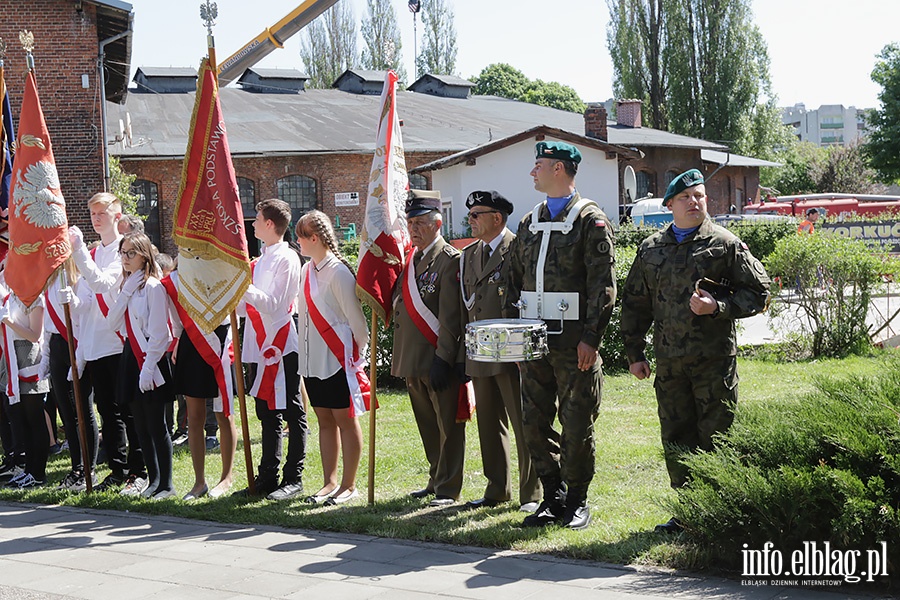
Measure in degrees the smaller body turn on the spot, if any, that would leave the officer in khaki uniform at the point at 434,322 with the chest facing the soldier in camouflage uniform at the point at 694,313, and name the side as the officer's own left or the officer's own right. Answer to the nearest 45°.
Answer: approximately 90° to the officer's own left

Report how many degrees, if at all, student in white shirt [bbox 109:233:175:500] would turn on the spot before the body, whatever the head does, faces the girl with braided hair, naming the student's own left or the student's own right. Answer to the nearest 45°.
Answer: approximately 90° to the student's own left

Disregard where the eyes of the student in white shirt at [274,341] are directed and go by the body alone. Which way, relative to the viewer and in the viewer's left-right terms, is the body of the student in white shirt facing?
facing to the left of the viewer

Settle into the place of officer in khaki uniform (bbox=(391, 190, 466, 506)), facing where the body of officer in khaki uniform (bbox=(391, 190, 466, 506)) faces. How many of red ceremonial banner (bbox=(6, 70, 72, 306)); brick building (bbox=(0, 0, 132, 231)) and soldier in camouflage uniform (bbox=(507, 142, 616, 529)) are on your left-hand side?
1

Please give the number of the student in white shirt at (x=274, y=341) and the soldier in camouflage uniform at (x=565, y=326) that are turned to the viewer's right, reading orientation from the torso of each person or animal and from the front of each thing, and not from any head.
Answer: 0

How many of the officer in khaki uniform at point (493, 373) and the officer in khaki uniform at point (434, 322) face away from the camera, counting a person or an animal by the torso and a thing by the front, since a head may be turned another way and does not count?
0

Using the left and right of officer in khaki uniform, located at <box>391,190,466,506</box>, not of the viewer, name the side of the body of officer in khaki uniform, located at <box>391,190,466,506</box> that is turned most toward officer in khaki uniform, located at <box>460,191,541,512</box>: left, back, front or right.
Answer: left

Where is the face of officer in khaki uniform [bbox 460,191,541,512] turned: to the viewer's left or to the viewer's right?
to the viewer's left
